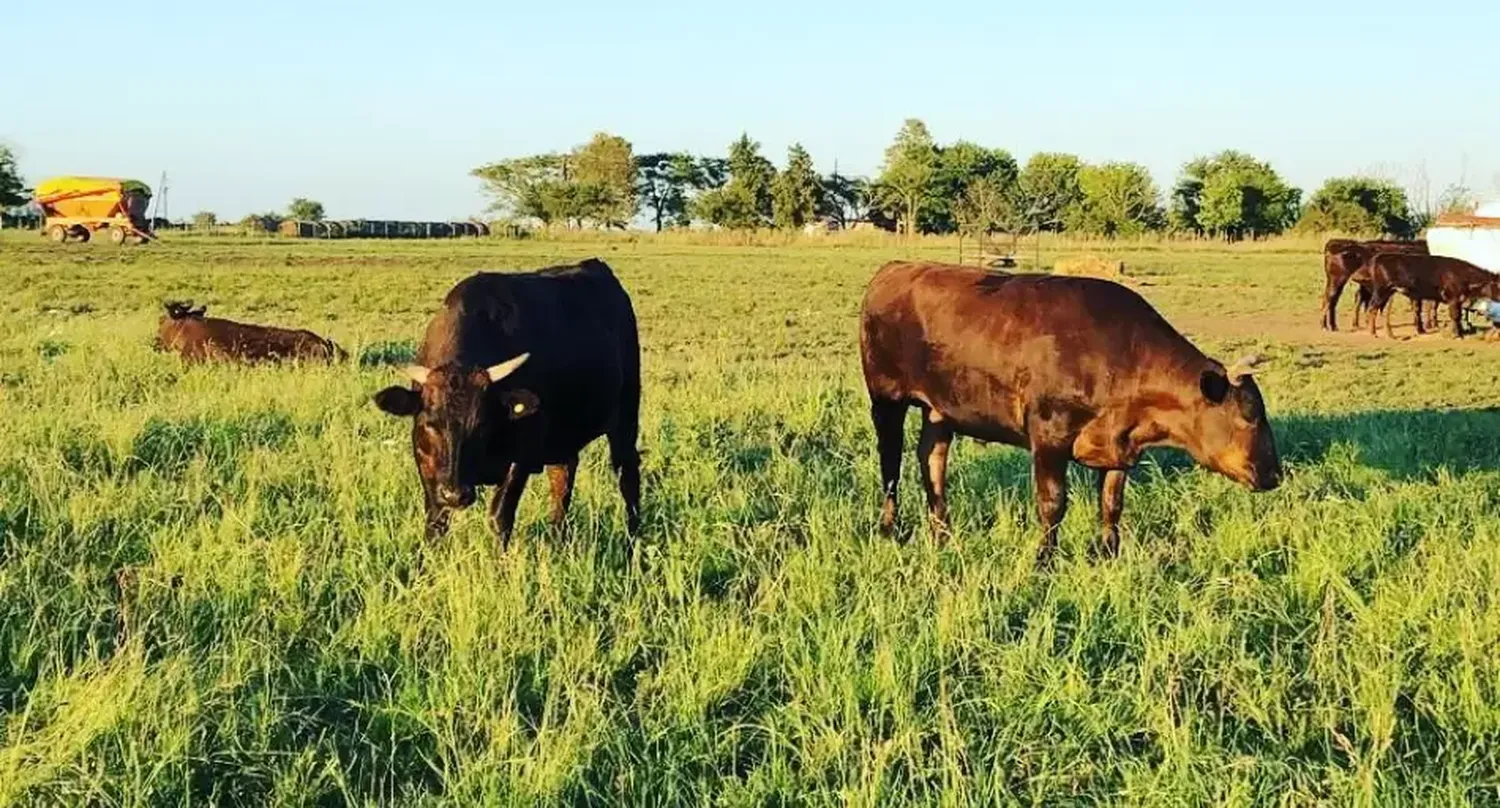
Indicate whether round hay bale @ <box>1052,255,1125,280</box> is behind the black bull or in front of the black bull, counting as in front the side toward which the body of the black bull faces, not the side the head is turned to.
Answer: behind

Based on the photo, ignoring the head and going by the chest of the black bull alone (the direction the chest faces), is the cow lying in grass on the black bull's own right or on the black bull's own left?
on the black bull's own right

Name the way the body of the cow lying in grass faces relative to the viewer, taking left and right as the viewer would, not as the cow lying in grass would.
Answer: facing to the left of the viewer

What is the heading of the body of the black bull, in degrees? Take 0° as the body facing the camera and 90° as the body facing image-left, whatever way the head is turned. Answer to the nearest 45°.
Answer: approximately 45°

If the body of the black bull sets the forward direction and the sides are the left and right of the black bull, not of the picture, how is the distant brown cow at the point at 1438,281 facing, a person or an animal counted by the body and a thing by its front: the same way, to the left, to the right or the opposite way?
to the left

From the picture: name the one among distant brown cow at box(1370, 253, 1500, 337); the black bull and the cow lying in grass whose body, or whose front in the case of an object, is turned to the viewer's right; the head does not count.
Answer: the distant brown cow

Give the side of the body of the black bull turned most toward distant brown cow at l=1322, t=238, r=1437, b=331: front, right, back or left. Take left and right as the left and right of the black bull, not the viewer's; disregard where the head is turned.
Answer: back

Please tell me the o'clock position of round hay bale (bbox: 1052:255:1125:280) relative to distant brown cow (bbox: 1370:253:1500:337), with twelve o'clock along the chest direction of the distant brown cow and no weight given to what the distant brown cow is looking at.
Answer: The round hay bale is roughly at 8 o'clock from the distant brown cow.
